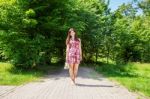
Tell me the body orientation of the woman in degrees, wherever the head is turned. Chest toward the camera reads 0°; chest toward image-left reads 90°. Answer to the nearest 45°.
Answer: approximately 0°
